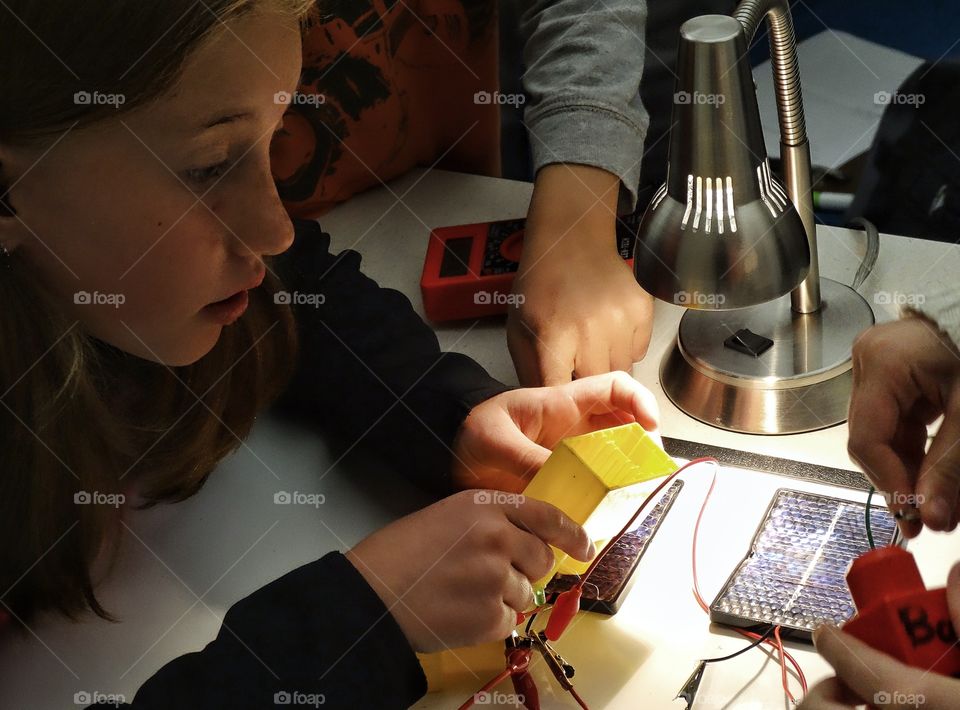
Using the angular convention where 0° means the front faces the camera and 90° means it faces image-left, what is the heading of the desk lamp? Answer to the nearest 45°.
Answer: approximately 45°

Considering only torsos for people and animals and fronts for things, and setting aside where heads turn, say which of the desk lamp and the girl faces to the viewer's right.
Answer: the girl

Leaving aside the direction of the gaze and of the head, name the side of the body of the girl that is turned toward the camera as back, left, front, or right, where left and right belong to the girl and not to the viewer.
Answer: right

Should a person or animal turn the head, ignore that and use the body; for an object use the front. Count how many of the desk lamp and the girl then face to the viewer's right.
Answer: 1

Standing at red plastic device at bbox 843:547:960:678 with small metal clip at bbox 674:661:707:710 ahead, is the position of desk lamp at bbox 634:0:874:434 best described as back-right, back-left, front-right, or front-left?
front-right

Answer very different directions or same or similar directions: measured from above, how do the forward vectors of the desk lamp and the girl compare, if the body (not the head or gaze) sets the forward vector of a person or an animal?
very different directions
